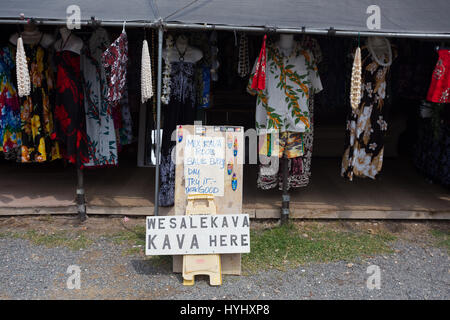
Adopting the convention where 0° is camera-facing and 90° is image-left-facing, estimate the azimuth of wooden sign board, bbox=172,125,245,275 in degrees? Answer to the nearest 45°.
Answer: approximately 0°

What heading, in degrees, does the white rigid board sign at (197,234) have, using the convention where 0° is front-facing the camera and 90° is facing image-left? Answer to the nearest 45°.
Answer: approximately 0°

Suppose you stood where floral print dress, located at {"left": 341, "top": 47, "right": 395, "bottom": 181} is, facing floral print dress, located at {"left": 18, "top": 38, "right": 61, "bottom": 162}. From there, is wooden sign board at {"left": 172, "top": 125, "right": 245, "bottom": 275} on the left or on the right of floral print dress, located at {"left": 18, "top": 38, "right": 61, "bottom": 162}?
left

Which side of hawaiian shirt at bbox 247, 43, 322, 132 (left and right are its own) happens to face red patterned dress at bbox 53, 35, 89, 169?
right

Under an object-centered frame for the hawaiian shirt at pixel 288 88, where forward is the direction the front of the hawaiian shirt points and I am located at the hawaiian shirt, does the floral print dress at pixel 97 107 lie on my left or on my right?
on my right
